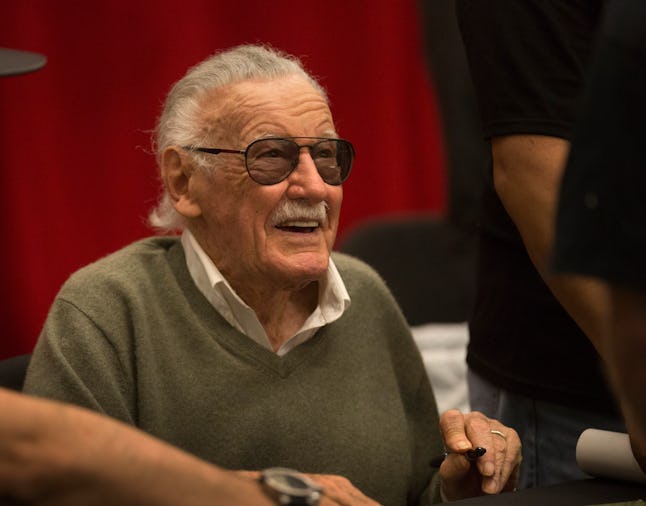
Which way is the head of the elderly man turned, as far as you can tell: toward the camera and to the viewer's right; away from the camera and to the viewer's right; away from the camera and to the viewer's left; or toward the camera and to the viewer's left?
toward the camera and to the viewer's right

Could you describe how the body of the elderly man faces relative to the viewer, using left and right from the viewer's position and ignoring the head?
facing the viewer and to the right of the viewer
